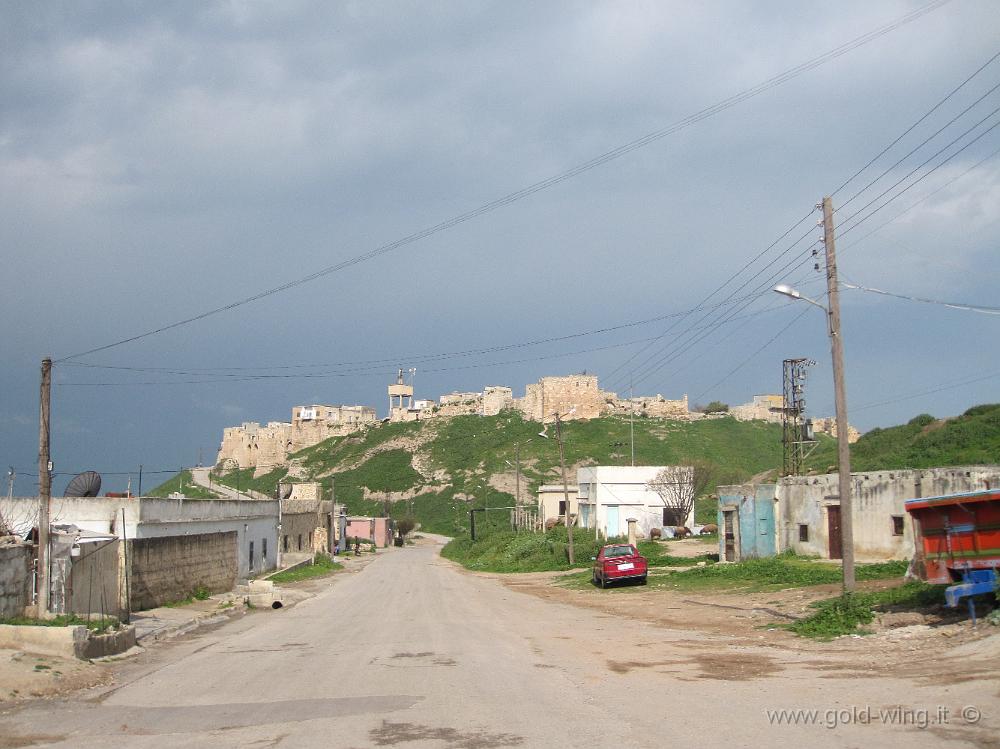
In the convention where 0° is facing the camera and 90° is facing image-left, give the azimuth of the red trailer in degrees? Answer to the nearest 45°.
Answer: approximately 45°

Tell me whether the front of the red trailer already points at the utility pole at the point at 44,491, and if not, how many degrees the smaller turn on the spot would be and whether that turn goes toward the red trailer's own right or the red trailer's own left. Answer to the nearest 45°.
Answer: approximately 45° to the red trailer's own right

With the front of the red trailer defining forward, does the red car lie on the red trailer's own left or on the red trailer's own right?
on the red trailer's own right
